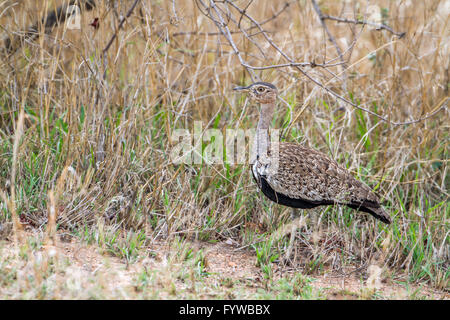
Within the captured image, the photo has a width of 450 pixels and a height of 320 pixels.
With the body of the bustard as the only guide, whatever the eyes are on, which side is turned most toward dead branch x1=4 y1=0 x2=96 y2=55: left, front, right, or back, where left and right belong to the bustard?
front

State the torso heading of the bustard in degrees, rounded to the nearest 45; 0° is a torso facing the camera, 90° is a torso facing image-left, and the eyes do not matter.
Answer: approximately 90°
